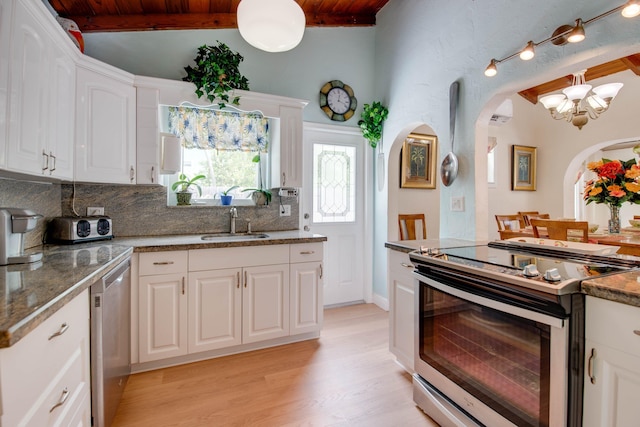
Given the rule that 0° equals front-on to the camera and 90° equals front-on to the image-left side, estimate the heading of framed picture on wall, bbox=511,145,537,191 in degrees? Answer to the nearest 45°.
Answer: approximately 315°

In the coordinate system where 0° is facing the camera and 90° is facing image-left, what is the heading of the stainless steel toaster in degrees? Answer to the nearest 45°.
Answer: approximately 315°

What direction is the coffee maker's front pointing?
to the viewer's right

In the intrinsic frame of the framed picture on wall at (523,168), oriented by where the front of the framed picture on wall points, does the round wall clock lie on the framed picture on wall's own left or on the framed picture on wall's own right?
on the framed picture on wall's own right

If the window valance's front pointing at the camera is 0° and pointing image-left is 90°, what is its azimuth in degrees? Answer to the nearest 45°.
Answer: approximately 0°

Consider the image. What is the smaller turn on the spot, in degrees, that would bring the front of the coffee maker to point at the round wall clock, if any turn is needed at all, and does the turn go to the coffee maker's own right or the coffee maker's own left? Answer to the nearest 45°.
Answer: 0° — it already faces it
